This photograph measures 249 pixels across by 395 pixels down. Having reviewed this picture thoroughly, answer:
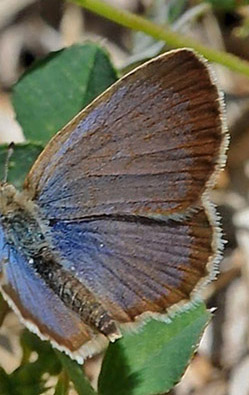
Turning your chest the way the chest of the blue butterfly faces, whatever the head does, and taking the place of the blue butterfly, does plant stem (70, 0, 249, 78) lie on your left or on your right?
on your right

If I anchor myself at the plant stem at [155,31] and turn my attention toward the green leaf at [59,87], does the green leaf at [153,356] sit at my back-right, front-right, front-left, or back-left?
front-left

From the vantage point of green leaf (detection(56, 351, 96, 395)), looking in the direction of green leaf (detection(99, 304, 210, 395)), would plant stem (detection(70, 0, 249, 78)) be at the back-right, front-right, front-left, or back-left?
front-left

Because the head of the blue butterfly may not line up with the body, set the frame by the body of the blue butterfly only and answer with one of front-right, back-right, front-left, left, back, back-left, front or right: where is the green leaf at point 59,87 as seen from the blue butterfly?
front-right

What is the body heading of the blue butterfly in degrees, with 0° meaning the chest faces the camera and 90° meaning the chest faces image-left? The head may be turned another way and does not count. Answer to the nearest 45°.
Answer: approximately 135°
